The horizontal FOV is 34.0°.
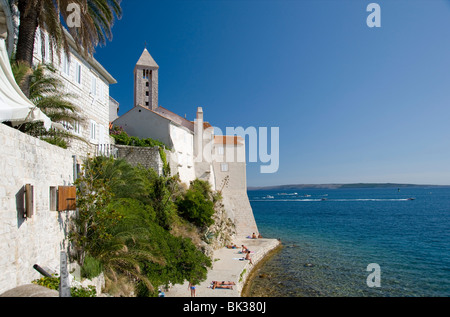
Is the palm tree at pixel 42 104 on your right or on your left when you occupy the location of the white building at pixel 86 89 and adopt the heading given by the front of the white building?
on your right

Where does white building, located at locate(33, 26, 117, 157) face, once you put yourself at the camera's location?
facing the viewer and to the right of the viewer

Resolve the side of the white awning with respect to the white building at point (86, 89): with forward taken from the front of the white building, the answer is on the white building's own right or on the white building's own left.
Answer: on the white building's own right

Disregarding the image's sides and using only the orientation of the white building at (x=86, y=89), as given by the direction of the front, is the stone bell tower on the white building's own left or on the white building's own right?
on the white building's own left

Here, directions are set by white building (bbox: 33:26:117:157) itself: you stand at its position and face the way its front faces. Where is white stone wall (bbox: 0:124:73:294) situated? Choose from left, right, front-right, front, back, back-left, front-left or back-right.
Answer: front-right

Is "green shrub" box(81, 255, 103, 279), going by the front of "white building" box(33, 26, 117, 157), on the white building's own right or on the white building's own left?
on the white building's own right

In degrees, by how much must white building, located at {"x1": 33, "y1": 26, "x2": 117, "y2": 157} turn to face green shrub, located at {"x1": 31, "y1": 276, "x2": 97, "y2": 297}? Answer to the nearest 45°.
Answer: approximately 45° to its right
